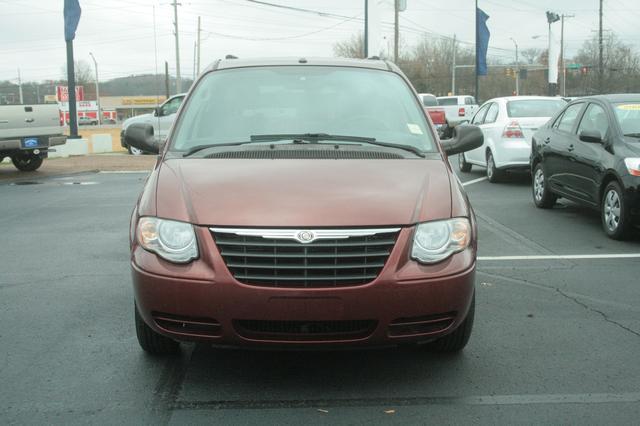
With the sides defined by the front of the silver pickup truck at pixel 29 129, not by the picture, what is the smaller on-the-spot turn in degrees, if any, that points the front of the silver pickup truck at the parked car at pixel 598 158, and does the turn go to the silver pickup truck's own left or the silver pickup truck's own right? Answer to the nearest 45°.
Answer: approximately 135° to the silver pickup truck's own right

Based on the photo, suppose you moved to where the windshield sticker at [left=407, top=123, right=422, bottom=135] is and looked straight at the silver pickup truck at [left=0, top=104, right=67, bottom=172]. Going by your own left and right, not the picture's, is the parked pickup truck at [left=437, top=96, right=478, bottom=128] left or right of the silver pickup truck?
right

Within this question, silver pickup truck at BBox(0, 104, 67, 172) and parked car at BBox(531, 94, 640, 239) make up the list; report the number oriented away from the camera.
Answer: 1

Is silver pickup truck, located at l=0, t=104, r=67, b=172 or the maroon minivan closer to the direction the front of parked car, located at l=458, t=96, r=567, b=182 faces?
the silver pickup truck

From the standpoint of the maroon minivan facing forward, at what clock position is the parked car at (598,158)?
The parked car is roughly at 7 o'clock from the maroon minivan.

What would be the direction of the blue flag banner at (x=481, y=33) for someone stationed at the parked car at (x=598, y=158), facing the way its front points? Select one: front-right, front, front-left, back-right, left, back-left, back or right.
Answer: back-left

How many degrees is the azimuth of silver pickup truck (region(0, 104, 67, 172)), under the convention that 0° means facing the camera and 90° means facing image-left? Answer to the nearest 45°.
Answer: approximately 180°

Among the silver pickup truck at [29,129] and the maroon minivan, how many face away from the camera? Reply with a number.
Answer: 1

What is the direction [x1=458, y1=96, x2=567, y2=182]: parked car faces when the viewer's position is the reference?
facing away from the viewer and to the left of the viewer

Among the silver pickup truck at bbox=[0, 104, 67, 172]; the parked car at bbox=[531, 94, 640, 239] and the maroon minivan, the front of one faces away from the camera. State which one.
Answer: the silver pickup truck

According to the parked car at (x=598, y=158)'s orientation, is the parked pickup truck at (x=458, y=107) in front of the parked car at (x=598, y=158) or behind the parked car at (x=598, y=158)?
behind

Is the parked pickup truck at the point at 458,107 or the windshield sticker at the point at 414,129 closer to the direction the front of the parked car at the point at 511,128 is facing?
the parked pickup truck

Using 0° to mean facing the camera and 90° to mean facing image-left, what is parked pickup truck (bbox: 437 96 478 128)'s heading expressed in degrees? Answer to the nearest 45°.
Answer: approximately 135°
